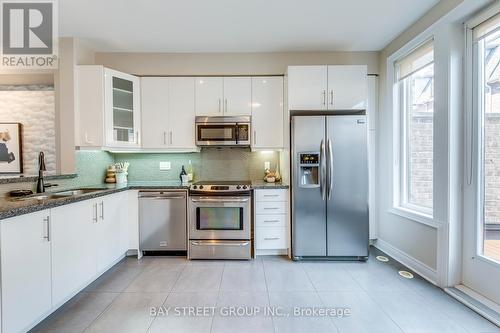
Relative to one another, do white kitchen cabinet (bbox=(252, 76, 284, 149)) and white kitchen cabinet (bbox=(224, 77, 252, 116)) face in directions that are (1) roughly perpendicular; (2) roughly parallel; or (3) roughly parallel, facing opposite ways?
roughly parallel

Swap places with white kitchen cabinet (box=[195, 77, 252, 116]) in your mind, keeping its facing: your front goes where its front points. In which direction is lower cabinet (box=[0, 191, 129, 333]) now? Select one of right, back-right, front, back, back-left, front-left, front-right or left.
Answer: front-right

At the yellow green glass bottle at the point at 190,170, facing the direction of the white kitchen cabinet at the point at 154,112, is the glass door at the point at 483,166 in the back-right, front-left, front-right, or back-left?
back-left

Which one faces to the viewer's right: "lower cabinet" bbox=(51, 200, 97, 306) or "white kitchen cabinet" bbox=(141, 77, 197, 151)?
the lower cabinet

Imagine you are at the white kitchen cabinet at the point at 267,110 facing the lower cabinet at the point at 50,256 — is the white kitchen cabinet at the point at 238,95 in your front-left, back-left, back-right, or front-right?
front-right

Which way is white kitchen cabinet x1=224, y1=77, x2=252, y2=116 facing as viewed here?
toward the camera

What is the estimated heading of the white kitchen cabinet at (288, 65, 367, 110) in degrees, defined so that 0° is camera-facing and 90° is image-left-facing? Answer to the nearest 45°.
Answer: approximately 0°

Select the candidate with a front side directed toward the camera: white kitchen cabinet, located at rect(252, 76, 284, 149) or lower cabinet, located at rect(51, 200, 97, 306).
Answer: the white kitchen cabinet

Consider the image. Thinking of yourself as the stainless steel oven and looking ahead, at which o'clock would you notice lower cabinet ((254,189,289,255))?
The lower cabinet is roughly at 9 o'clock from the stainless steel oven.

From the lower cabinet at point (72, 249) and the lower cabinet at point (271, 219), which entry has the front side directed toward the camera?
the lower cabinet at point (271, 219)

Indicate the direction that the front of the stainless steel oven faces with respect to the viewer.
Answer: facing the viewer

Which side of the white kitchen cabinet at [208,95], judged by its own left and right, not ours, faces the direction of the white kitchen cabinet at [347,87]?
left

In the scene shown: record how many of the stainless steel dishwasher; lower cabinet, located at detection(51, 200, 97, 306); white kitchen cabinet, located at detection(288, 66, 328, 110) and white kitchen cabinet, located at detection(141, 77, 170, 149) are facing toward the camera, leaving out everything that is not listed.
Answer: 3

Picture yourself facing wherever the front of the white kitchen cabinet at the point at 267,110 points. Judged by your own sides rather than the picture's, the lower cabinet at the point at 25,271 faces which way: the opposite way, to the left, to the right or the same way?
to the left
